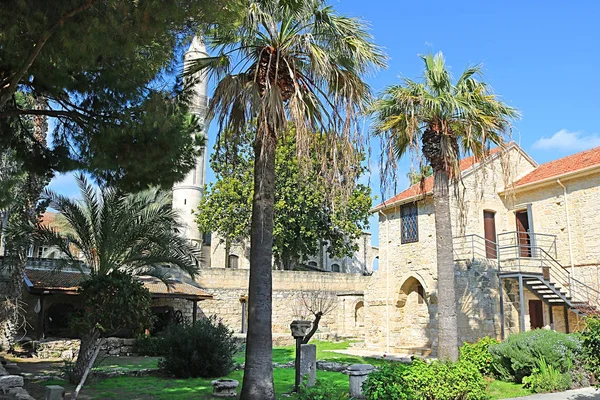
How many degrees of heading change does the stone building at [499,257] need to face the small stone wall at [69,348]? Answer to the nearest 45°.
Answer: approximately 45° to its right

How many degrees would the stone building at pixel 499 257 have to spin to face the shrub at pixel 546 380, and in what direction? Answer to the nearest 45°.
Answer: approximately 45° to its left

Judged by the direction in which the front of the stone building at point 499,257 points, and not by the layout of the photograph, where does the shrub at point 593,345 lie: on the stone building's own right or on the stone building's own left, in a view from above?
on the stone building's own left

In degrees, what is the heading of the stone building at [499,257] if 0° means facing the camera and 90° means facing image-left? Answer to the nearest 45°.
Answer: approximately 45°

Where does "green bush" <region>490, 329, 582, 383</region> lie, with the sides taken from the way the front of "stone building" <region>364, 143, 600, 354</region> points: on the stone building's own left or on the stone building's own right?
on the stone building's own left

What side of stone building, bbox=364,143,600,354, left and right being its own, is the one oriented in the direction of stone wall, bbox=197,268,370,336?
right

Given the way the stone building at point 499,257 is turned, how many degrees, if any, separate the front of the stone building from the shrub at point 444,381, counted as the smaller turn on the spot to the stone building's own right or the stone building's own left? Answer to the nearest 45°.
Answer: approximately 45° to the stone building's own left
